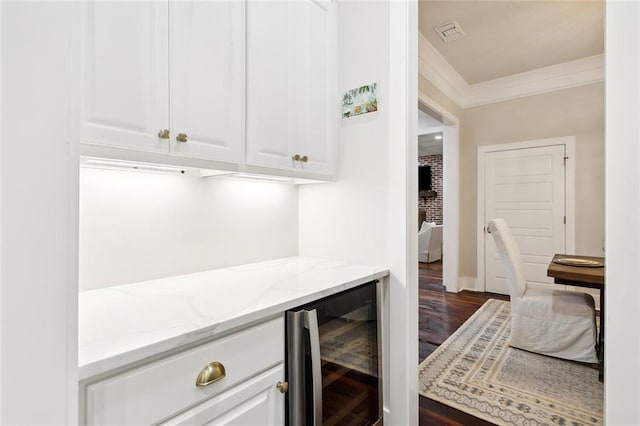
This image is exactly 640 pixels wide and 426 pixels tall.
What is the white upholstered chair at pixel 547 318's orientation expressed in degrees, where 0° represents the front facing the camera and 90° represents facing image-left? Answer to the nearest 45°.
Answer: approximately 270°

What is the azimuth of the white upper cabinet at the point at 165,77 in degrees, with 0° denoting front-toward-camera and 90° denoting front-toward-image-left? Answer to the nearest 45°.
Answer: approximately 315°

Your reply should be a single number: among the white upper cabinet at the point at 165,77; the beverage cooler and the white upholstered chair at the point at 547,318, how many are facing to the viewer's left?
0

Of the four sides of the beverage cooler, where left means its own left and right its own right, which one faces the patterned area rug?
left

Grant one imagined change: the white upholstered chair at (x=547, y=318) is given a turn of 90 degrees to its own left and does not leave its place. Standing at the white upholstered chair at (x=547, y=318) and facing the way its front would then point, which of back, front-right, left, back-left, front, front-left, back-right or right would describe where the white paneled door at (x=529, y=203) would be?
front

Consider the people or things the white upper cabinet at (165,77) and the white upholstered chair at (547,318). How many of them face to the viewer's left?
0
